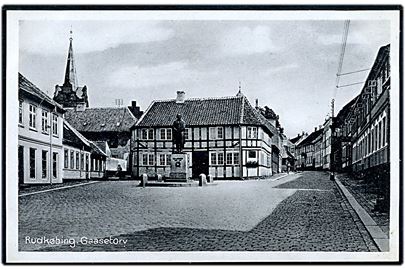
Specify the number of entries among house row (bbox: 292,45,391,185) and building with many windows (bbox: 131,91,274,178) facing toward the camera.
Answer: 1

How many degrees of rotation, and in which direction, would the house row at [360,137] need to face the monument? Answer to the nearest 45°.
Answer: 0° — it already faces it

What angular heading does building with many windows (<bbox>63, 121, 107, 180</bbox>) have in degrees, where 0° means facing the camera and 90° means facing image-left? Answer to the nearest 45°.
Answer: approximately 315°

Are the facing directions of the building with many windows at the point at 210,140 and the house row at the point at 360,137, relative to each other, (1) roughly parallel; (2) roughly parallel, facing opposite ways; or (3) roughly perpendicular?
roughly perpendicular

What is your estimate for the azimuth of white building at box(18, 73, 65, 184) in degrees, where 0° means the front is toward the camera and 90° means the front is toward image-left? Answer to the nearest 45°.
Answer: approximately 315°

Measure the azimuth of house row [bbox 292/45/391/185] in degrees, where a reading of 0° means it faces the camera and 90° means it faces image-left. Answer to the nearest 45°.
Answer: approximately 90°
